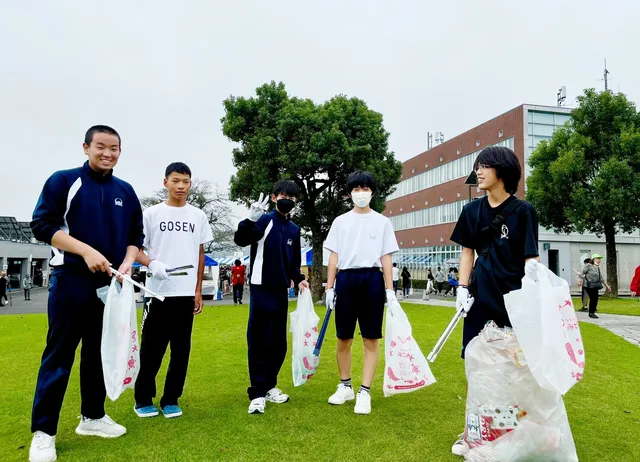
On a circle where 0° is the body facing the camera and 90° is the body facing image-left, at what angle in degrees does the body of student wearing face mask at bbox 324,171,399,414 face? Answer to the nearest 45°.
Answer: approximately 0°

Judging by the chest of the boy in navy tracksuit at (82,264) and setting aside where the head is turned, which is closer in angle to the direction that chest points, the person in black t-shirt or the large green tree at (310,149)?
the person in black t-shirt

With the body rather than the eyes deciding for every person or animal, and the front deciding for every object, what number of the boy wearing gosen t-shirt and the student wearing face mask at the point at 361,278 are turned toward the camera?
2

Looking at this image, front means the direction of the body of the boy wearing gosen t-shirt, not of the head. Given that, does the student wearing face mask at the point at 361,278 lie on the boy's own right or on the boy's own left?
on the boy's own left

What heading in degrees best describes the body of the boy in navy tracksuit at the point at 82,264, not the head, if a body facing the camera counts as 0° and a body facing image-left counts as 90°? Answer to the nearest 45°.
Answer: approximately 315°

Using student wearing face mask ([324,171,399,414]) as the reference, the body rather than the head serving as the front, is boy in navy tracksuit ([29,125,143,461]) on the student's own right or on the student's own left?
on the student's own right

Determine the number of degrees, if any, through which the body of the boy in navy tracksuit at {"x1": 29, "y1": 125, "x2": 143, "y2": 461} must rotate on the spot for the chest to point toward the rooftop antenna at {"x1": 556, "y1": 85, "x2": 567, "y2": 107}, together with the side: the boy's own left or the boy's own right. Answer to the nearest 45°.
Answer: approximately 90° to the boy's own left

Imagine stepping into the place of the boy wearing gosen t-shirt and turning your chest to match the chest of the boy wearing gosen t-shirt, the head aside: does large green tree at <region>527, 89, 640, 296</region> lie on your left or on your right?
on your left
